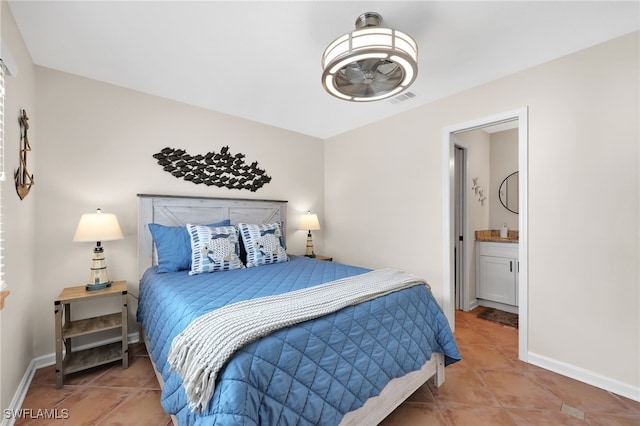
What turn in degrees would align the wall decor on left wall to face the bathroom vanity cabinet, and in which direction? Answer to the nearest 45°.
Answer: approximately 45° to its right

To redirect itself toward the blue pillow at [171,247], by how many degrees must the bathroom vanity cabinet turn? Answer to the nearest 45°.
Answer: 0° — it already faces it

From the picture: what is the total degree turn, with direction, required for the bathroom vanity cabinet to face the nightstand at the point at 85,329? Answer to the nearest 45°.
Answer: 0° — it already faces it

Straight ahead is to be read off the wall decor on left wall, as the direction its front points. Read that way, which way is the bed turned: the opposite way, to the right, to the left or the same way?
to the right

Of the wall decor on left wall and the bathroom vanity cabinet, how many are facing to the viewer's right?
1

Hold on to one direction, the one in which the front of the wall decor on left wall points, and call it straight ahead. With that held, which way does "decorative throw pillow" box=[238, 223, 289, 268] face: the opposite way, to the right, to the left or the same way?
to the right

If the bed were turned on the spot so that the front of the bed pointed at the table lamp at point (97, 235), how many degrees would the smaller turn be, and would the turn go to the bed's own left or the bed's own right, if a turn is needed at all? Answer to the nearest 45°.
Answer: approximately 180°

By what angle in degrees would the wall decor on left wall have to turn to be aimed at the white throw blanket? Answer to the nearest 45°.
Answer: approximately 90° to its right

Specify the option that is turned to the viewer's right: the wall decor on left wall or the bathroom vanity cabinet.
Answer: the wall decor on left wall

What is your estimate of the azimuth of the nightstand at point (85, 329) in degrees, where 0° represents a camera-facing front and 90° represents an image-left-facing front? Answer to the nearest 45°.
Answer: approximately 315°

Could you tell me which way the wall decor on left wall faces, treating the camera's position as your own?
facing to the right of the viewer
